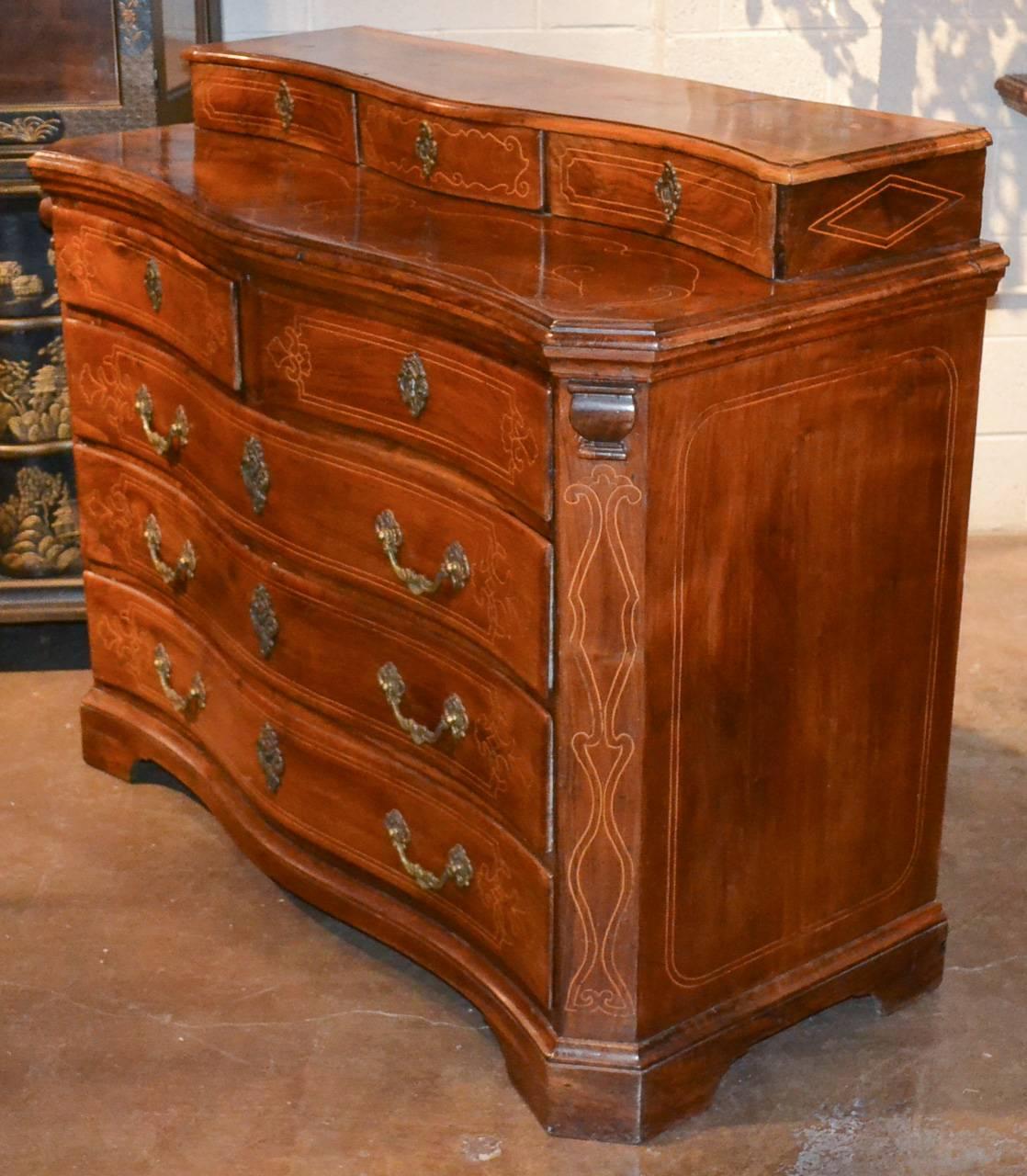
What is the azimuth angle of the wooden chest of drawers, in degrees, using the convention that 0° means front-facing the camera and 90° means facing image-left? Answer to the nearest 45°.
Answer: approximately 45°
